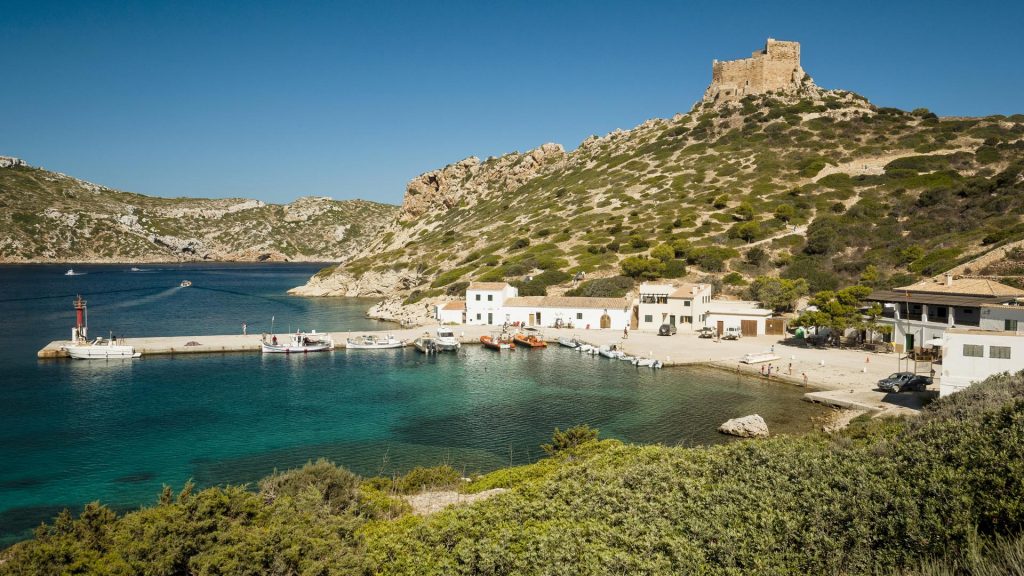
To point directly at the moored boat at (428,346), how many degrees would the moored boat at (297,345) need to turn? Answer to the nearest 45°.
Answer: approximately 180°

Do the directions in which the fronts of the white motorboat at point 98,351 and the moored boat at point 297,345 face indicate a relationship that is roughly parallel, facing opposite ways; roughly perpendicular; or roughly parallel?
roughly parallel

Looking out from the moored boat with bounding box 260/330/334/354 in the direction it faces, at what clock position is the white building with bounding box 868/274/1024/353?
The white building is roughly at 7 o'clock from the moored boat.

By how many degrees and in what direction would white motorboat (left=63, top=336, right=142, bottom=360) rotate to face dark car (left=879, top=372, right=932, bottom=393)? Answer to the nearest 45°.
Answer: approximately 135° to its left

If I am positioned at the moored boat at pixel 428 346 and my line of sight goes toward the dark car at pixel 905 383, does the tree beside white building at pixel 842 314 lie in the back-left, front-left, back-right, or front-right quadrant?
front-left

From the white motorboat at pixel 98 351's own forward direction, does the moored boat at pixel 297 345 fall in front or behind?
behind

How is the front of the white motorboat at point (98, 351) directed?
to the viewer's left

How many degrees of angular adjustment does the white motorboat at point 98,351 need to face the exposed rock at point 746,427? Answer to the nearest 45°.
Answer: approximately 135° to its left

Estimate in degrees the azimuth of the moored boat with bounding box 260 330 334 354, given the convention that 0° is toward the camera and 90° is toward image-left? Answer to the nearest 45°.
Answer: approximately 90°

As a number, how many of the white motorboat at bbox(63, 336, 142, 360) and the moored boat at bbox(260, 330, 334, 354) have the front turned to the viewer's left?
2

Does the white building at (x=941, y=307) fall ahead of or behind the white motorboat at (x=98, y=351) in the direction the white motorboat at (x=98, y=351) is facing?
behind

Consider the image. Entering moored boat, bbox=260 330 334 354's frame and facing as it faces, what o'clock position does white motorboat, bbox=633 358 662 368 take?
The white motorboat is roughly at 7 o'clock from the moored boat.
